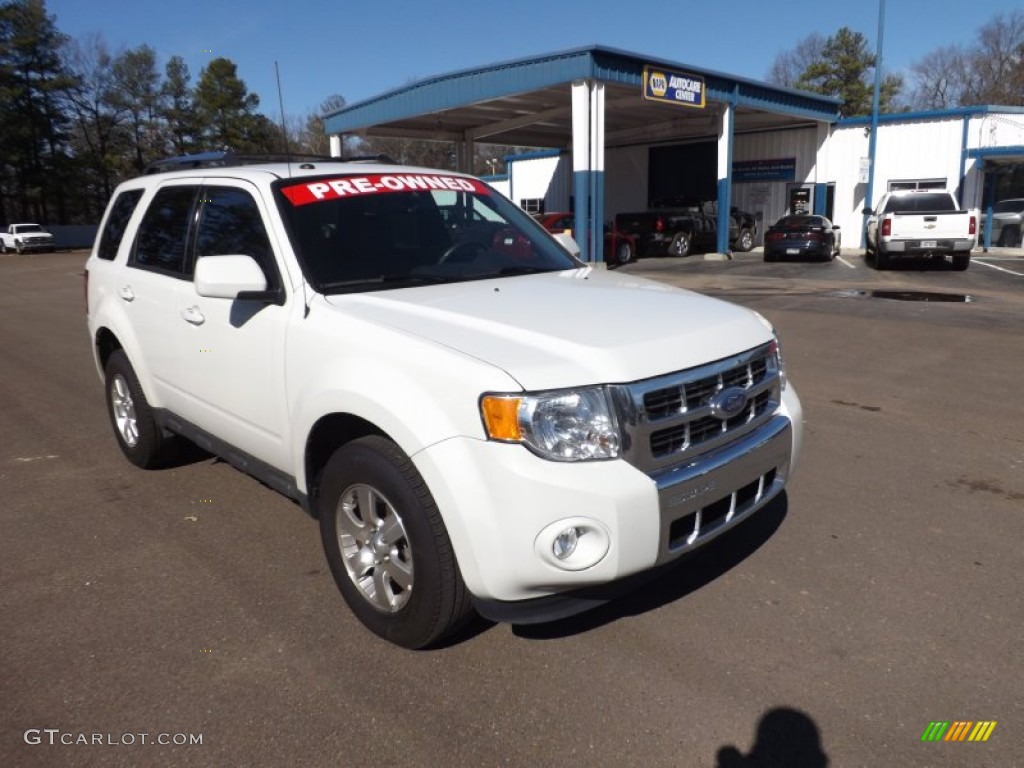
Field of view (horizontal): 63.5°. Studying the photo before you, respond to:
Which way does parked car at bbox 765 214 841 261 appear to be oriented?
away from the camera

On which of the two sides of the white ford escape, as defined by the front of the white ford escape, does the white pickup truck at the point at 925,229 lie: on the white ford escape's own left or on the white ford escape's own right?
on the white ford escape's own left

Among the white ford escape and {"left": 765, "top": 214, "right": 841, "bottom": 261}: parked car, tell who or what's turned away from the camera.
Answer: the parked car

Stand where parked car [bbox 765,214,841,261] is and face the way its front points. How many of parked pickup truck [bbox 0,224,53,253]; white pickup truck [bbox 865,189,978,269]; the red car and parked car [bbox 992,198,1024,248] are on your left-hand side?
2

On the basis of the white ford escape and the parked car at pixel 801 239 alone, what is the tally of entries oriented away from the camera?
1

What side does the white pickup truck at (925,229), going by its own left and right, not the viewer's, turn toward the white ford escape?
back

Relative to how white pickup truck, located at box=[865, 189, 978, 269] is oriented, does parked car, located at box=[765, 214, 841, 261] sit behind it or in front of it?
in front

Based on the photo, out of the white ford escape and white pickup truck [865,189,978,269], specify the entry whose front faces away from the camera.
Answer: the white pickup truck

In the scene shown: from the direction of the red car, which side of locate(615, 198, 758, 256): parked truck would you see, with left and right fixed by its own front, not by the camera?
back

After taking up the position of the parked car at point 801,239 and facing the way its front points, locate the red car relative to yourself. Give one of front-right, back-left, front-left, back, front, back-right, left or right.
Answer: left

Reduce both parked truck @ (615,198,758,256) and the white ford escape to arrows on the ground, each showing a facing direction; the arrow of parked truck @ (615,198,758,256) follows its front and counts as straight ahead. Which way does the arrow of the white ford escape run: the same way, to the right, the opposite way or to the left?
to the right

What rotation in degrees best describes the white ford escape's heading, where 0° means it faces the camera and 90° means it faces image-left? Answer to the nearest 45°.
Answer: approximately 315°

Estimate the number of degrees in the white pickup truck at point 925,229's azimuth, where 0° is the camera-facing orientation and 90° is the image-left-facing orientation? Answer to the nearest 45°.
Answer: approximately 180°

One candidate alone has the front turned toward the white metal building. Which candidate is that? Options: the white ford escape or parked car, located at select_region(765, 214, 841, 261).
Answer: the parked car

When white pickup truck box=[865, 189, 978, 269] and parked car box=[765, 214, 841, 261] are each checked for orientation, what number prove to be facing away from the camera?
2

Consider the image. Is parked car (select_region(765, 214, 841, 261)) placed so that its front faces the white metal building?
yes
